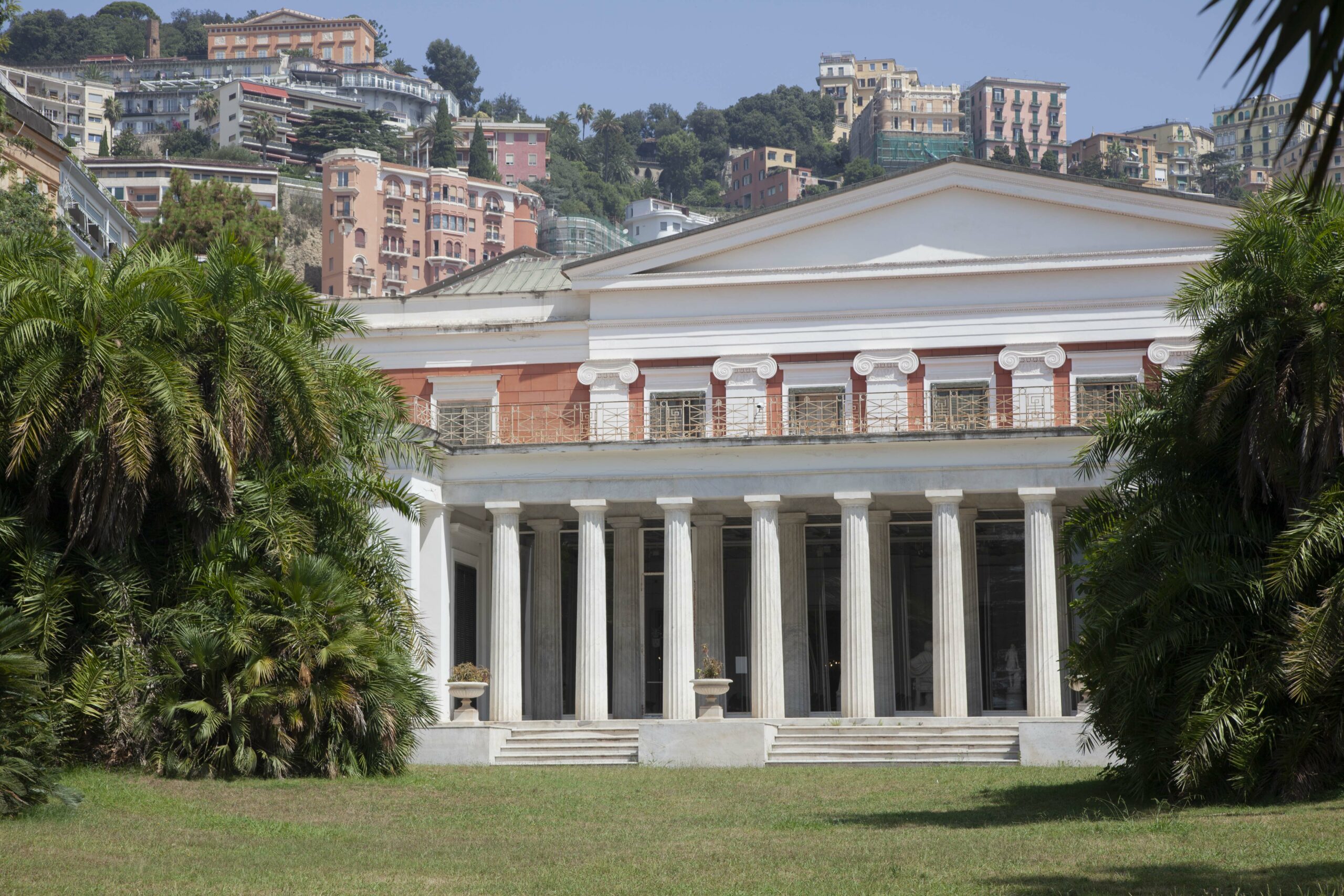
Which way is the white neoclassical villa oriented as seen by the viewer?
toward the camera

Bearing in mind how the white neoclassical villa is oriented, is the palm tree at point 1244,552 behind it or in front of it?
in front

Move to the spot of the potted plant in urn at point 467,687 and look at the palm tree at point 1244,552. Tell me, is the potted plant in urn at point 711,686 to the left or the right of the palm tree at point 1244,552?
left

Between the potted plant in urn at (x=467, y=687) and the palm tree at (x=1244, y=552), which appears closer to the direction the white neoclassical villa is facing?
the palm tree
